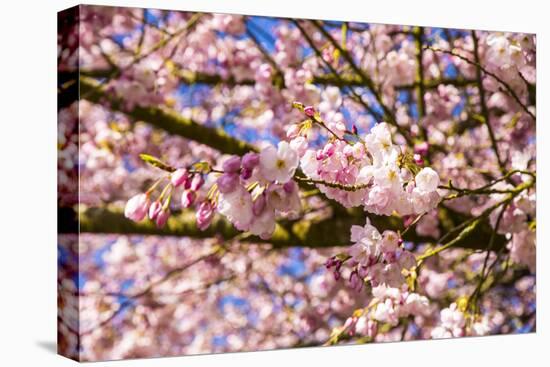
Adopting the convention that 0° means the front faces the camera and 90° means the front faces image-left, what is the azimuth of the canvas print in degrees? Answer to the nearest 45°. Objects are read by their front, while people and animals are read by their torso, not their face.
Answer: approximately 315°
